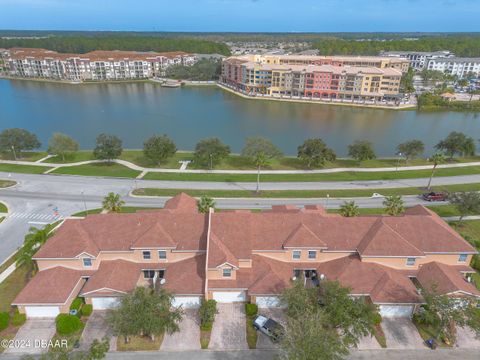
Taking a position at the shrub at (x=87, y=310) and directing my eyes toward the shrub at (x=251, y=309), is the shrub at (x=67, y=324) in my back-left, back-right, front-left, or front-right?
back-right

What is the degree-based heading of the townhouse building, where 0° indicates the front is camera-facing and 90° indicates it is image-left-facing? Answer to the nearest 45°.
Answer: approximately 0°

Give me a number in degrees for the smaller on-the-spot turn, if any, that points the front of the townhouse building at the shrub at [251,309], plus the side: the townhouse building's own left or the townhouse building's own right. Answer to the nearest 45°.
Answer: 0° — it already faces it

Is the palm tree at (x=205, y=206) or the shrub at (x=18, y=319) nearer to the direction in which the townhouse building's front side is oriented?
the shrub

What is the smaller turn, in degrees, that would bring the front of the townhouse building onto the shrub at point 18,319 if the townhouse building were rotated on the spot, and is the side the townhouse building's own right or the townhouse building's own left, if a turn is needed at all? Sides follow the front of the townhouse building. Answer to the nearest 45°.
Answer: approximately 90° to the townhouse building's own right

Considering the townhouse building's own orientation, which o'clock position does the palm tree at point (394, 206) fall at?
The palm tree is roughly at 8 o'clock from the townhouse building.

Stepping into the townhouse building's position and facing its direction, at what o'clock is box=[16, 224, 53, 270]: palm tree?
The palm tree is roughly at 3 o'clock from the townhouse building.

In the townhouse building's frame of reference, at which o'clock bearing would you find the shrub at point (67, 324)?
The shrub is roughly at 2 o'clock from the townhouse building.

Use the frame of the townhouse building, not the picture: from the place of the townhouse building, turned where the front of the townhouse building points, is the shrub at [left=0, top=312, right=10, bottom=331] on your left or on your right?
on your right
